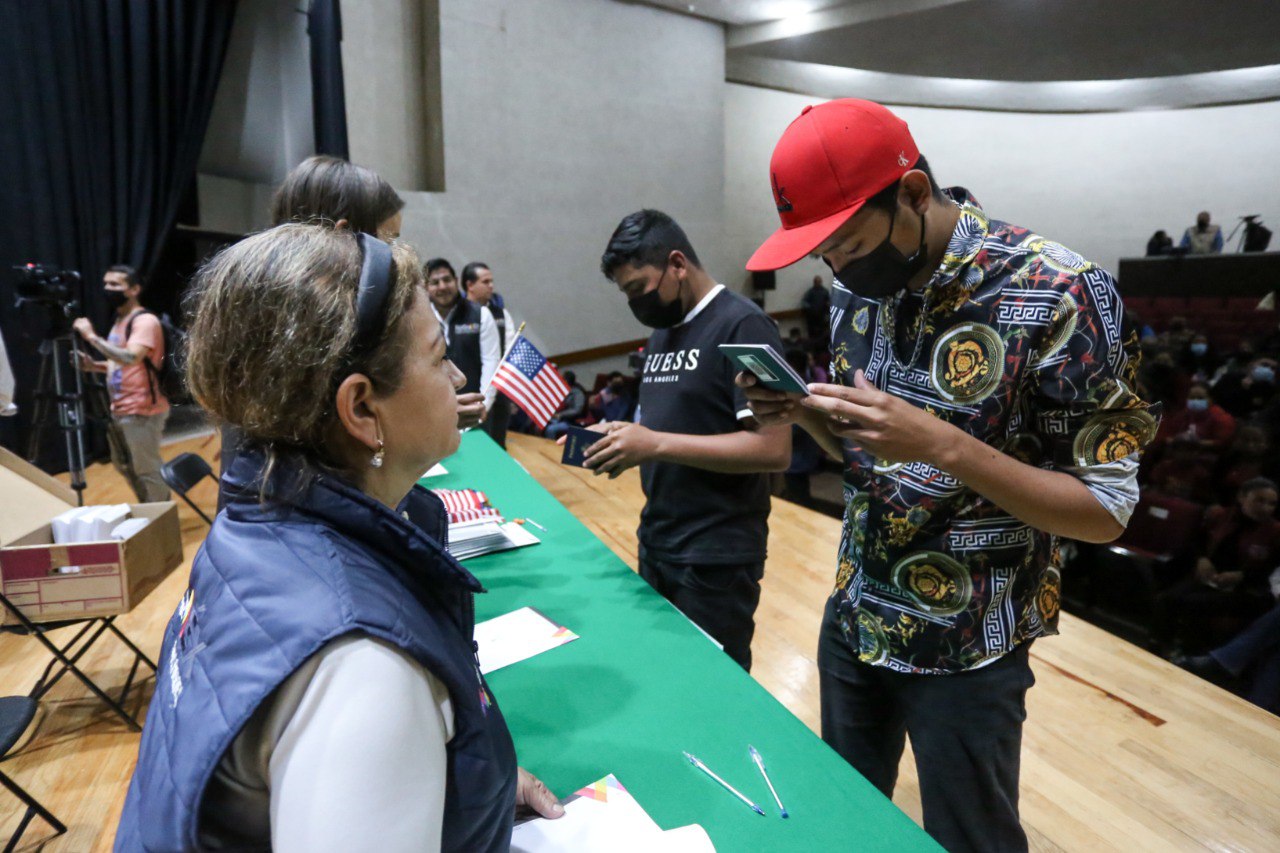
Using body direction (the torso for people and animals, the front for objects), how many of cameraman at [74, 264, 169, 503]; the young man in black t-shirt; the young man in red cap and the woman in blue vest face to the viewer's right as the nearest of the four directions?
1

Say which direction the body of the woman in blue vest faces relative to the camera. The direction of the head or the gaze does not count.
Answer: to the viewer's right

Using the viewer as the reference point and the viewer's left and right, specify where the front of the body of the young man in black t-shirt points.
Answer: facing the viewer and to the left of the viewer

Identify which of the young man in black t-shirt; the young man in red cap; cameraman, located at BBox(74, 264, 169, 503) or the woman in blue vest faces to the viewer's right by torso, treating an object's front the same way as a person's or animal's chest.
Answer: the woman in blue vest

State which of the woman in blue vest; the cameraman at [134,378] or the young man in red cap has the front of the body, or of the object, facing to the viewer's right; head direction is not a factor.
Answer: the woman in blue vest

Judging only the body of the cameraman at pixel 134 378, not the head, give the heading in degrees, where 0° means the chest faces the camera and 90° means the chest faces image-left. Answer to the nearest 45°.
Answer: approximately 45°

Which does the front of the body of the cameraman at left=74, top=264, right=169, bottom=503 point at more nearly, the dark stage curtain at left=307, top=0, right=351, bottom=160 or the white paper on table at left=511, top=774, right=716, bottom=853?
the white paper on table

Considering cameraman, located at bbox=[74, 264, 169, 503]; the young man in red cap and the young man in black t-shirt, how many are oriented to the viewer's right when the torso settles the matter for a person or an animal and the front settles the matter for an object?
0

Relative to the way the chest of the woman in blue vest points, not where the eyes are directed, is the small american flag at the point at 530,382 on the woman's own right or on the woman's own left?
on the woman's own left

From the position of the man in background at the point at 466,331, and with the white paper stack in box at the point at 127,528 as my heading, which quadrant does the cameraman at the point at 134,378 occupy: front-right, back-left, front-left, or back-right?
front-right
